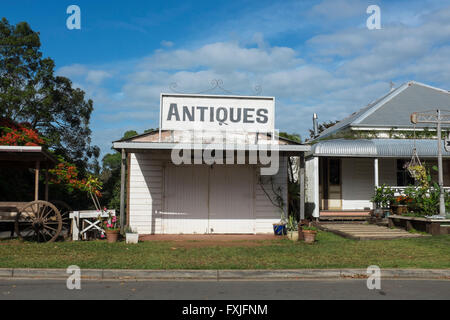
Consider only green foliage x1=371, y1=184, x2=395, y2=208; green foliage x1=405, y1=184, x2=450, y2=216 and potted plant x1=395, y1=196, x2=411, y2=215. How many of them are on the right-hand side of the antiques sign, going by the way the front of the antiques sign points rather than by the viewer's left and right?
0

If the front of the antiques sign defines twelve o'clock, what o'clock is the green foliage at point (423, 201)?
The green foliage is roughly at 9 o'clock from the antiques sign.

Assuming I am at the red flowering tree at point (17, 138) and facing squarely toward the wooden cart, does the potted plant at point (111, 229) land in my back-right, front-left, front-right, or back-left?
front-left

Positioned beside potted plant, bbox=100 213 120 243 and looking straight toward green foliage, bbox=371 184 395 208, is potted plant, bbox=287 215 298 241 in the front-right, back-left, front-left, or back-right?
front-right

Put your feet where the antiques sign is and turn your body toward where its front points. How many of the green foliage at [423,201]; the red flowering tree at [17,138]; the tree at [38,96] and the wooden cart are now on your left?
1

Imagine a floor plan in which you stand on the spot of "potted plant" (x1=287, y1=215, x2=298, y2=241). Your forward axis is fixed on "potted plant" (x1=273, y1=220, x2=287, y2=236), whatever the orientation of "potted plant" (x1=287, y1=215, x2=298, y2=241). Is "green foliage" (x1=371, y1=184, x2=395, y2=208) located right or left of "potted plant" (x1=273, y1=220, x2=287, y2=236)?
right

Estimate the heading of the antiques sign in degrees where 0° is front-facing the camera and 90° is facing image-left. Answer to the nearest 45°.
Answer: approximately 0°

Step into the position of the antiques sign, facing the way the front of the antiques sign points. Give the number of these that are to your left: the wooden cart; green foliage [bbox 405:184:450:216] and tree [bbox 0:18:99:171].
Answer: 1

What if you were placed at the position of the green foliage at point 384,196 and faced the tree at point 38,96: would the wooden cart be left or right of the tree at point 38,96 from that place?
left

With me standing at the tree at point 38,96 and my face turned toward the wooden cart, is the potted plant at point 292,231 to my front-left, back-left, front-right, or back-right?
front-left

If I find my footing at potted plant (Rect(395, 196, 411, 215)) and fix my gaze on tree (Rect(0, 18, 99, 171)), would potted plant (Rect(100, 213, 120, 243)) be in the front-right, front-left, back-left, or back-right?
front-left

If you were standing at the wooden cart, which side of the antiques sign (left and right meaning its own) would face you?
right

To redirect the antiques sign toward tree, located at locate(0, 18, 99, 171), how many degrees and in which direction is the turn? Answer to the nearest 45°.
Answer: approximately 135° to its right
